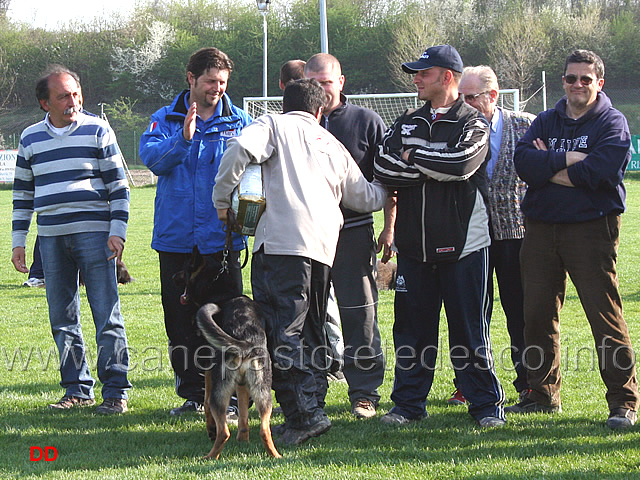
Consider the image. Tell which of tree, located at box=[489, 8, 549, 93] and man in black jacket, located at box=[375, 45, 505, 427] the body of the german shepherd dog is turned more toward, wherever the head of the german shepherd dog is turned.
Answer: the tree

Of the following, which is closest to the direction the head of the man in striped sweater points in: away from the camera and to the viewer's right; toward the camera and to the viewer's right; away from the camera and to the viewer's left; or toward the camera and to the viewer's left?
toward the camera and to the viewer's right

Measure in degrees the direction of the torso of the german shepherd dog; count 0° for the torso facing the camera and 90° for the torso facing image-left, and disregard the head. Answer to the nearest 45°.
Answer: approximately 180°

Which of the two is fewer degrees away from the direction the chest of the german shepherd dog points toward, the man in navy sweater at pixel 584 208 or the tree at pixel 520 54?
the tree

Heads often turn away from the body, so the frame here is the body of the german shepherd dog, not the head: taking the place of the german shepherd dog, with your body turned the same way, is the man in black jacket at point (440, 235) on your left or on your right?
on your right

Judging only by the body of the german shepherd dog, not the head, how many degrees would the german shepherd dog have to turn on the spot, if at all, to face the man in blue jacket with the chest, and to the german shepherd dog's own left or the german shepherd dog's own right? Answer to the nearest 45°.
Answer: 0° — it already faces them

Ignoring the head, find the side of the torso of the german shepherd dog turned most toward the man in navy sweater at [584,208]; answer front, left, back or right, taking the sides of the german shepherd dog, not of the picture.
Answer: right

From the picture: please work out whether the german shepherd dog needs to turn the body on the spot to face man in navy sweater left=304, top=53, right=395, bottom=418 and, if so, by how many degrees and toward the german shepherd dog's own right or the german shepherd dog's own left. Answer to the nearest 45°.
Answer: approximately 45° to the german shepherd dog's own right
